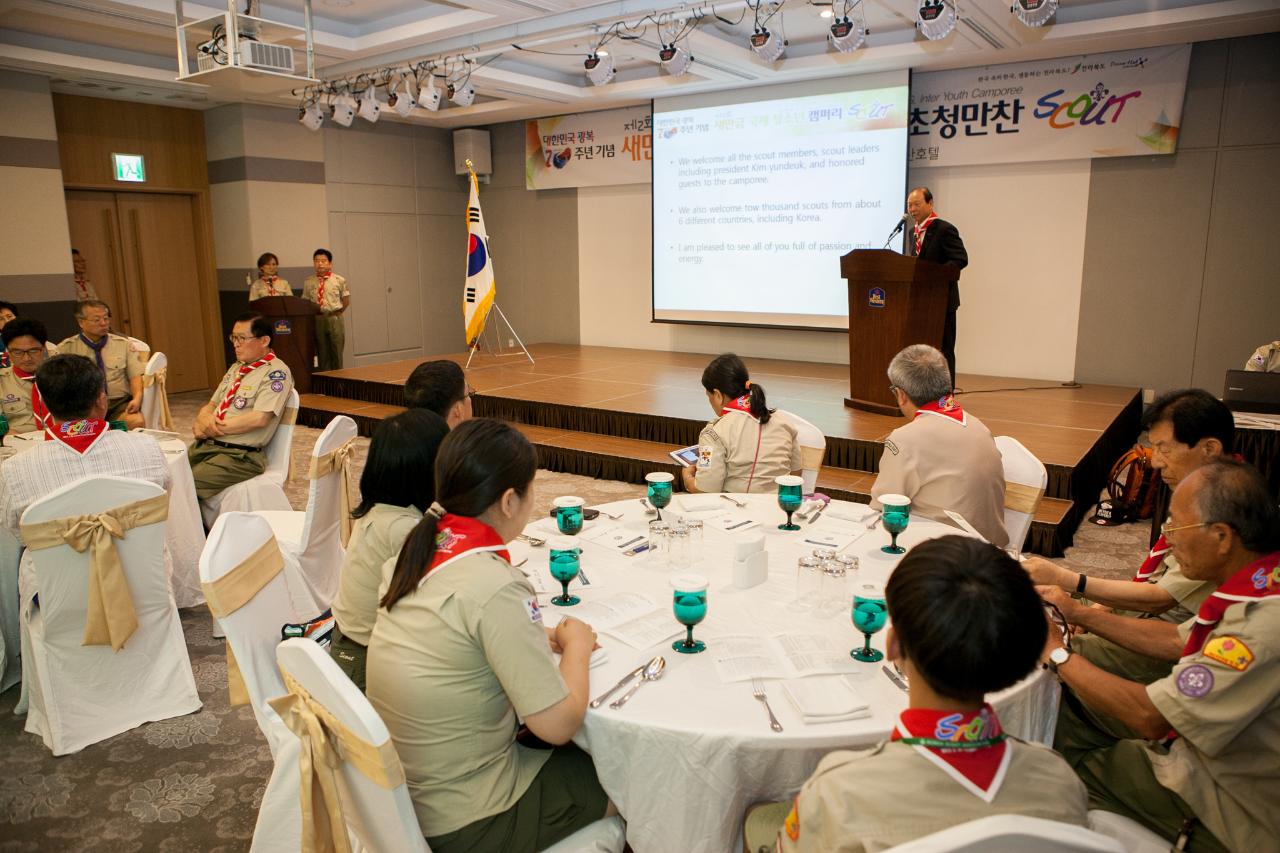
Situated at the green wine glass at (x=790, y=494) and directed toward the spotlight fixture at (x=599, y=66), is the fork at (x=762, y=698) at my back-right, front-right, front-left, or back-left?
back-left

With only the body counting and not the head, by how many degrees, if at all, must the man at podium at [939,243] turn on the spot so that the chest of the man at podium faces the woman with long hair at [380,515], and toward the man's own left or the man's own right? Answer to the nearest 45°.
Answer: approximately 45° to the man's own left

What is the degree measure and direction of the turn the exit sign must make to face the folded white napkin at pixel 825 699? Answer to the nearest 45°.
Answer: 0° — it already faces it

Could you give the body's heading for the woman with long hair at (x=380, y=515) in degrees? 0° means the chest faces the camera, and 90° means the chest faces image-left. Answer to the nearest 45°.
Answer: approximately 225°

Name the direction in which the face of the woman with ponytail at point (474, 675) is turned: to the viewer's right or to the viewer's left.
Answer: to the viewer's right

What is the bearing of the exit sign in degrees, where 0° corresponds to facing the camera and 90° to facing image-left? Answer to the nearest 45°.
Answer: approximately 0°

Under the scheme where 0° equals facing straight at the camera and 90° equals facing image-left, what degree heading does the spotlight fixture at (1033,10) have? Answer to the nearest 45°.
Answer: approximately 180°
